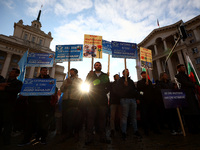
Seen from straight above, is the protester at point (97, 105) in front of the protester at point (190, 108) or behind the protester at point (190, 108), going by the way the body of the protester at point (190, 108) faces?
in front

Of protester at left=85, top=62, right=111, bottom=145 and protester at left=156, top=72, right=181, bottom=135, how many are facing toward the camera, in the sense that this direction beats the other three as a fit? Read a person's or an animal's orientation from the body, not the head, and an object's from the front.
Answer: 2

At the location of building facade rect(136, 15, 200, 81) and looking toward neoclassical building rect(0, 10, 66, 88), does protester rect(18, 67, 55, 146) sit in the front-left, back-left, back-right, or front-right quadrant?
front-left

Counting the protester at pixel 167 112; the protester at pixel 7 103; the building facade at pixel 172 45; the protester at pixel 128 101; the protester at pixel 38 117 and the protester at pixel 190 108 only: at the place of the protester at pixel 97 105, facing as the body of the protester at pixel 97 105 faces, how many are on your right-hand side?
2

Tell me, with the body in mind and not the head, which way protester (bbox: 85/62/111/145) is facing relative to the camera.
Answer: toward the camera

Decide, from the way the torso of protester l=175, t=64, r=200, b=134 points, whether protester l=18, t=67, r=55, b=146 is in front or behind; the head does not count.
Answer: in front

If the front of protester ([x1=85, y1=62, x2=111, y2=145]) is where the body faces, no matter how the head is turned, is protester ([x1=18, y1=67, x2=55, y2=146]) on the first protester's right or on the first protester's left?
on the first protester's right

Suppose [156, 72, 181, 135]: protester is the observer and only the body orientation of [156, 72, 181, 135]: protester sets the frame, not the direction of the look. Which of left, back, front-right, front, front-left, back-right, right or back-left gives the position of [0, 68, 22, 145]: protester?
front-right

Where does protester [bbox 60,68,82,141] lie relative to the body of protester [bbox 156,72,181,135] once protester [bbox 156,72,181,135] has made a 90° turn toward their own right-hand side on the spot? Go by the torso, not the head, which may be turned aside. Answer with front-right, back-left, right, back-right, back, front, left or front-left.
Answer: front-left

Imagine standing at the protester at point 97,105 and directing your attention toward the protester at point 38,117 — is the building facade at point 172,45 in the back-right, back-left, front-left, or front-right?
back-right
